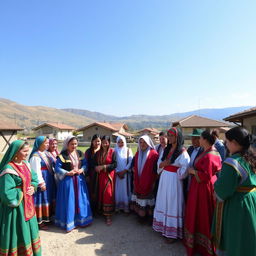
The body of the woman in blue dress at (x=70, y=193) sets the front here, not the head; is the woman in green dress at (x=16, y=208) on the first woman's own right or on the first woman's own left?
on the first woman's own right

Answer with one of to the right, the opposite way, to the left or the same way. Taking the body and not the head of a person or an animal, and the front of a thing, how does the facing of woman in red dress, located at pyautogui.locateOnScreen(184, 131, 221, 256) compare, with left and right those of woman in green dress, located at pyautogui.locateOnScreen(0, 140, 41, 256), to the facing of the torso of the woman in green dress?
the opposite way

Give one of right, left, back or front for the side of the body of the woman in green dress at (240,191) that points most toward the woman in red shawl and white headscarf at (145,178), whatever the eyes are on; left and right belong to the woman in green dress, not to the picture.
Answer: front

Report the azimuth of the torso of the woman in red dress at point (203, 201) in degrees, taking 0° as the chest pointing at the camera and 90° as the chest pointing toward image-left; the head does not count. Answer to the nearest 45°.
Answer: approximately 90°

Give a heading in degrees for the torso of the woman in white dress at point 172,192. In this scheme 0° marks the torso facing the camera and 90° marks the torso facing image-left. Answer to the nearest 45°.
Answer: approximately 45°

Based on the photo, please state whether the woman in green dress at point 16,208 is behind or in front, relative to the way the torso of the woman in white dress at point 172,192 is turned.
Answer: in front

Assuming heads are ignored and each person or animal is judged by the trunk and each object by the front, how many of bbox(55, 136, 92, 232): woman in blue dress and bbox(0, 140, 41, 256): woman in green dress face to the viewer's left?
0

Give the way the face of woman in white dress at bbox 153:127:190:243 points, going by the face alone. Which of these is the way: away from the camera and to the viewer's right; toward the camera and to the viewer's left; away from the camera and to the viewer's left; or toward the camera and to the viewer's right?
toward the camera and to the viewer's left

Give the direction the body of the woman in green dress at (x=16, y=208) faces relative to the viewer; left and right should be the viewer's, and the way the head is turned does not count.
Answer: facing the viewer and to the right of the viewer

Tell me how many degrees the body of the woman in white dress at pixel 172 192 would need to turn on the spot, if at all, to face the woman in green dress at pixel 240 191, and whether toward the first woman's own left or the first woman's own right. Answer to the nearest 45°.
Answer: approximately 90° to the first woman's own left

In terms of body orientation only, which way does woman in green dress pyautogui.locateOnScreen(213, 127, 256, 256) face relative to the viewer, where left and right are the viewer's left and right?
facing away from the viewer and to the left of the viewer

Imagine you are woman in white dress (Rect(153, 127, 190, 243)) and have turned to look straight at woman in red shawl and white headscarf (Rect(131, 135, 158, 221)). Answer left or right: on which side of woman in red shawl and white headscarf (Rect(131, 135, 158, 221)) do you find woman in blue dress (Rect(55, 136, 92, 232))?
left
